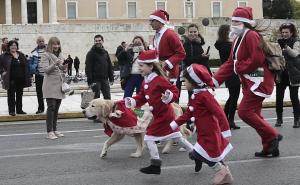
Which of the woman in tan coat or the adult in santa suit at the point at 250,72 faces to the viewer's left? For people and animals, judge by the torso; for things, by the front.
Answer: the adult in santa suit

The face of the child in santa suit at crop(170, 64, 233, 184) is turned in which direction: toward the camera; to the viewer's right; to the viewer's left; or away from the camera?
to the viewer's left

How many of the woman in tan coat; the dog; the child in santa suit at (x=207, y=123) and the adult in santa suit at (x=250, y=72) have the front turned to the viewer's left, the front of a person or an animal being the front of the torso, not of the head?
3

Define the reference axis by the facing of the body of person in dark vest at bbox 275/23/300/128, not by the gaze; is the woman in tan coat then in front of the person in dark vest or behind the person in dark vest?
in front

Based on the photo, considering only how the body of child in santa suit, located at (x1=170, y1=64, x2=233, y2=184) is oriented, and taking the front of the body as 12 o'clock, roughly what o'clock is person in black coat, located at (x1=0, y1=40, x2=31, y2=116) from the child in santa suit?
The person in black coat is roughly at 2 o'clock from the child in santa suit.

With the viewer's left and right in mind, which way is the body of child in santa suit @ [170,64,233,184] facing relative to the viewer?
facing to the left of the viewer

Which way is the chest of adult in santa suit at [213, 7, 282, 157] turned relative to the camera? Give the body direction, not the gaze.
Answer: to the viewer's left

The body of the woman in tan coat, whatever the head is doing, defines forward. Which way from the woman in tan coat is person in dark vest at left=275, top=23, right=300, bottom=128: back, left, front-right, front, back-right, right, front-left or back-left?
front-left

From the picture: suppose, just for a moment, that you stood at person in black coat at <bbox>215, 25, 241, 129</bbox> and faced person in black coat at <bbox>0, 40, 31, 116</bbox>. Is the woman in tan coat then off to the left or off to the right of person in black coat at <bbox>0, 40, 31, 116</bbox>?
left

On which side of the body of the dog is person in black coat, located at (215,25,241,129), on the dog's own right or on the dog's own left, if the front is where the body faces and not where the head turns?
on the dog's own right

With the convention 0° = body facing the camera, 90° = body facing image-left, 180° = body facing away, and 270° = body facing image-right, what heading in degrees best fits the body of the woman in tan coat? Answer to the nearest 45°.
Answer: approximately 315°

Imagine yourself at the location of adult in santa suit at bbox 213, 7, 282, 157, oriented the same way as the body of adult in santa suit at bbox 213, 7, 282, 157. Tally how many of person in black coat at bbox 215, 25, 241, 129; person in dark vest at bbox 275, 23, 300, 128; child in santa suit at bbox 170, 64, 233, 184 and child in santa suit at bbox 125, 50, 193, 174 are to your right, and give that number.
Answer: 2

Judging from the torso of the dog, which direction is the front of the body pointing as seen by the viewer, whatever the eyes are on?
to the viewer's left
